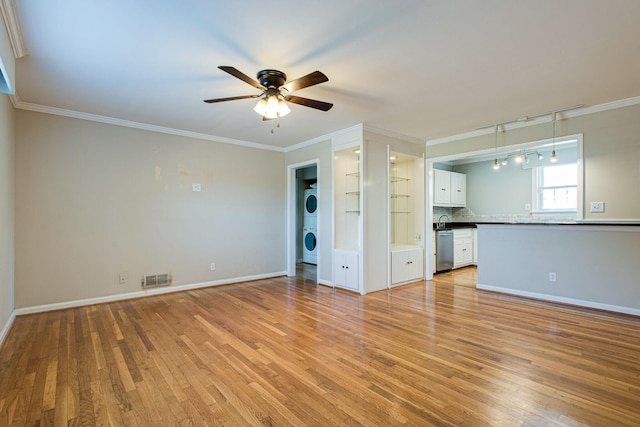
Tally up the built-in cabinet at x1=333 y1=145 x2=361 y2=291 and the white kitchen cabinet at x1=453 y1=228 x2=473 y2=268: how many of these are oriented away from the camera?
0

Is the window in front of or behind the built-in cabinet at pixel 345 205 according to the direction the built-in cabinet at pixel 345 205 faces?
behind

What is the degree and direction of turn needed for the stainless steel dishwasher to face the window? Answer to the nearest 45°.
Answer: approximately 45° to its left

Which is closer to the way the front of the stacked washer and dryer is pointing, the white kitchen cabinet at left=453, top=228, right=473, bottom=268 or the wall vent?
the wall vent

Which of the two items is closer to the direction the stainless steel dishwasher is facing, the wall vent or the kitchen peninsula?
the kitchen peninsula

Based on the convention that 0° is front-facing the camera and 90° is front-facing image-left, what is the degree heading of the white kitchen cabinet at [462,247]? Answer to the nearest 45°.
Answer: approximately 315°

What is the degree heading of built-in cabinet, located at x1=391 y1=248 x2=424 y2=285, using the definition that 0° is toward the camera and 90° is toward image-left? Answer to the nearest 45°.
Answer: approximately 315°

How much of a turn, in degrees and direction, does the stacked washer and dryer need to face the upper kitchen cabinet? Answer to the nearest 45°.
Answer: approximately 135° to its left

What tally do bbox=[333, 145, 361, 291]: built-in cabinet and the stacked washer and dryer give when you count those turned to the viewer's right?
0

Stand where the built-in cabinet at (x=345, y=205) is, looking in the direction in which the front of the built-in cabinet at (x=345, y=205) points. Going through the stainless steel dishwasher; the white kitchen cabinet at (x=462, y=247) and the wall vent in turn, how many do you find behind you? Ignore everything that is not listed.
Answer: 2

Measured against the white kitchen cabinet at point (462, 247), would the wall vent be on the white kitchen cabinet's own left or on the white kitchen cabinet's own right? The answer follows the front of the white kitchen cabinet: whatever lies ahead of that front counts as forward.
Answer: on the white kitchen cabinet's own right

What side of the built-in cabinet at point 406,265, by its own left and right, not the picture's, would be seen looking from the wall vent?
right

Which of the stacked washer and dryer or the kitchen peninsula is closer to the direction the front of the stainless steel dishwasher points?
the kitchen peninsula
